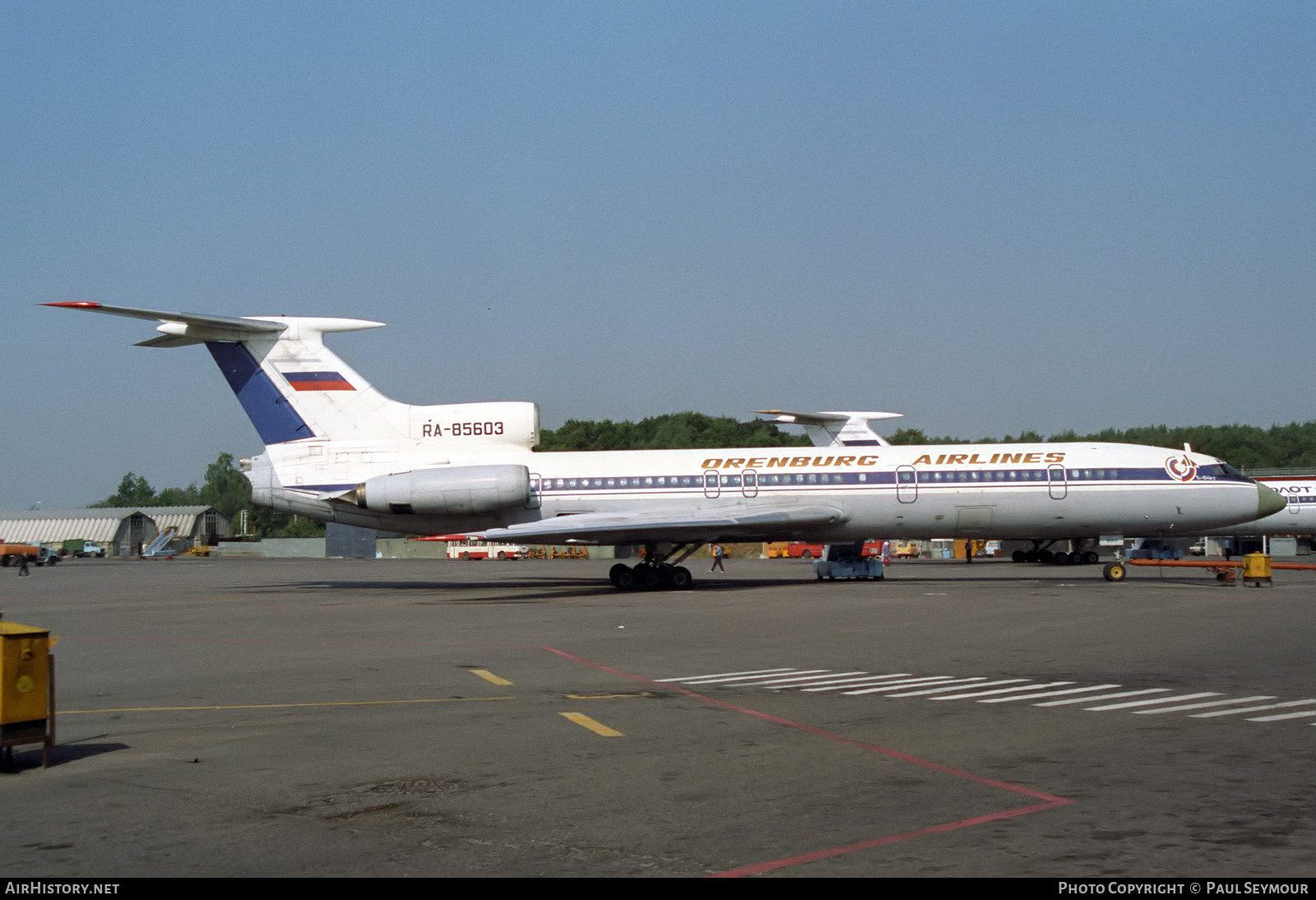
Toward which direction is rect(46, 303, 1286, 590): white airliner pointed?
to the viewer's right
